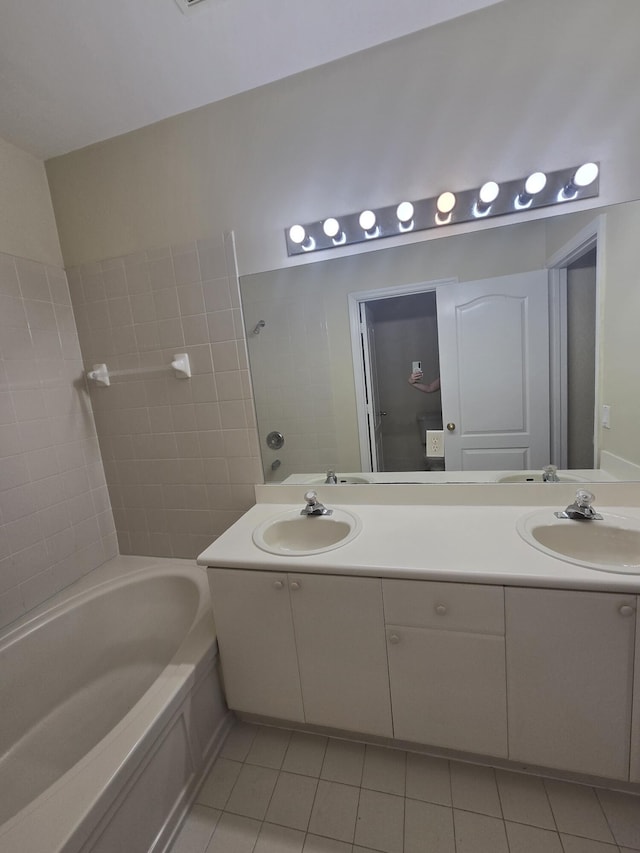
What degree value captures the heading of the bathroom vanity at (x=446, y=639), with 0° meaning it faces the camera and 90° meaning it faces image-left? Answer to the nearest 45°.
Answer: approximately 0°

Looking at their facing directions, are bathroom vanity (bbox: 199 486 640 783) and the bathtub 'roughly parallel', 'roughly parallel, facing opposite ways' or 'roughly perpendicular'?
roughly perpendicular

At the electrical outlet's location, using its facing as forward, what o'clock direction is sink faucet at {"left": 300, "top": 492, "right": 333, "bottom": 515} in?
The sink faucet is roughly at 2 o'clock from the electrical outlet.

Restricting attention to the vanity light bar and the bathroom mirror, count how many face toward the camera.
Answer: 2

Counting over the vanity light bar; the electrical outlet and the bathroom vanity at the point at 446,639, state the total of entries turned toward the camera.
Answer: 3

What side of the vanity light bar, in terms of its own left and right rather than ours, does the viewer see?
front

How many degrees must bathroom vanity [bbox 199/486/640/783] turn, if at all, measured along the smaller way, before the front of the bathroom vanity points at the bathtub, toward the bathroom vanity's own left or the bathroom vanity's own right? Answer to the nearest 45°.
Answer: approximately 90° to the bathroom vanity's own right

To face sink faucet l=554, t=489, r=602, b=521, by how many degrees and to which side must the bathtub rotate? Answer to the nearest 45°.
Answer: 0° — it already faces it

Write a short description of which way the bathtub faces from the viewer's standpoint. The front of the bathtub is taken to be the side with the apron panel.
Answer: facing the viewer and to the right of the viewer

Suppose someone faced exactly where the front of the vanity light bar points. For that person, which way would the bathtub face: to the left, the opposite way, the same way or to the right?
to the left
